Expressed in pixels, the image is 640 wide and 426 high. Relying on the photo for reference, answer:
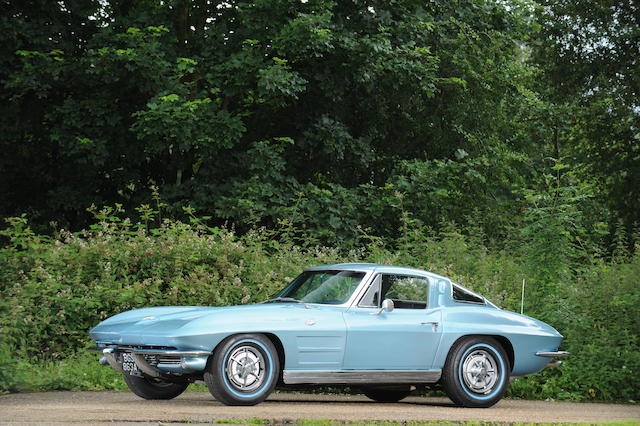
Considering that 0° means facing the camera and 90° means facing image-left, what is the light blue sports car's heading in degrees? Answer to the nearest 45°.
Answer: approximately 45°
